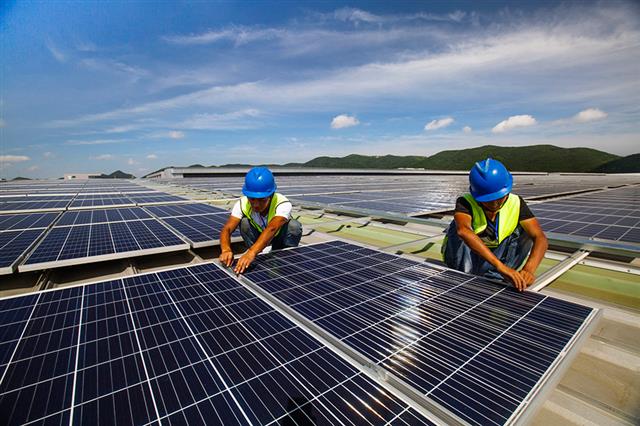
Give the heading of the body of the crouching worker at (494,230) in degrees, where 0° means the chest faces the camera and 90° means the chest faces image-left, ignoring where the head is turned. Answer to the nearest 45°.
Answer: approximately 0°

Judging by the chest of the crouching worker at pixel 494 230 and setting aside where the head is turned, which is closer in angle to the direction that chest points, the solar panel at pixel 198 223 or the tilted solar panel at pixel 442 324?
the tilted solar panel

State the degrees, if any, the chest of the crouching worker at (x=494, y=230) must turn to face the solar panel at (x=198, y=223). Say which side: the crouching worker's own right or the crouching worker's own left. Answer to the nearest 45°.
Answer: approximately 90° to the crouching worker's own right

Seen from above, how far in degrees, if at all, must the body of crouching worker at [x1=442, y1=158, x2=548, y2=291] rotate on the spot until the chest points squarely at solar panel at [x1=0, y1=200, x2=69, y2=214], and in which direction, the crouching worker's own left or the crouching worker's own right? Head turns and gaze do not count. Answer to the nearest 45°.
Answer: approximately 90° to the crouching worker's own right

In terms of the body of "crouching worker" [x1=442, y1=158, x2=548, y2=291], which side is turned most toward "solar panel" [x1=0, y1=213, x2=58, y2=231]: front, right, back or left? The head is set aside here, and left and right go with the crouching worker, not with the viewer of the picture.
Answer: right

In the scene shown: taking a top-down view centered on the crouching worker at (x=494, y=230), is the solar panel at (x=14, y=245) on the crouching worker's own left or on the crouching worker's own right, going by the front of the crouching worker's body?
on the crouching worker's own right

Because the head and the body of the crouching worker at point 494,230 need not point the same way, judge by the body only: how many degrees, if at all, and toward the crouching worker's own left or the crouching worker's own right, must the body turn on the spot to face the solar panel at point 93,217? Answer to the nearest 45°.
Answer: approximately 90° to the crouching worker's own right

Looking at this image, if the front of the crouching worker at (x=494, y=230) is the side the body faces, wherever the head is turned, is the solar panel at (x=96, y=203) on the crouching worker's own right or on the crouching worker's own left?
on the crouching worker's own right

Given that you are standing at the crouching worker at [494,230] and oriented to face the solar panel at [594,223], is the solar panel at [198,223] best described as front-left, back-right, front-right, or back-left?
back-left
